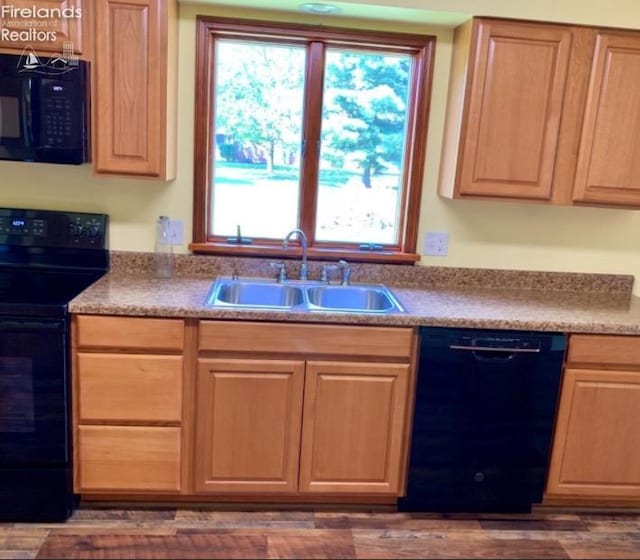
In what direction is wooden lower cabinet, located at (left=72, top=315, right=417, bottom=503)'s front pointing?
toward the camera

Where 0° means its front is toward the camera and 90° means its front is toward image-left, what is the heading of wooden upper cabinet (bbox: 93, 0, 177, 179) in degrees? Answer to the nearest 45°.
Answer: approximately 0°

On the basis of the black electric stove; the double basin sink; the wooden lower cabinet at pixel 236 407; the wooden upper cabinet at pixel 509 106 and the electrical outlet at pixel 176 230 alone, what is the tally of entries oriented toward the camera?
5

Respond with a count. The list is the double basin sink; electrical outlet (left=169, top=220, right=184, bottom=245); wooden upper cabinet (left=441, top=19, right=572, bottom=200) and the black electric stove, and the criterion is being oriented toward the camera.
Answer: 4

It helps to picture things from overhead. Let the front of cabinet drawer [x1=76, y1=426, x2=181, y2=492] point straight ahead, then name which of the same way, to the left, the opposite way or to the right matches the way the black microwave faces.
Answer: the same way

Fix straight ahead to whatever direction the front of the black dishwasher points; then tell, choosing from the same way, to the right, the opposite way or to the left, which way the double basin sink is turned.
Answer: the same way

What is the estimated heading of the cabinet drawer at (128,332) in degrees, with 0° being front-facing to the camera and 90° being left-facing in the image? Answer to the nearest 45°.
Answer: approximately 0°

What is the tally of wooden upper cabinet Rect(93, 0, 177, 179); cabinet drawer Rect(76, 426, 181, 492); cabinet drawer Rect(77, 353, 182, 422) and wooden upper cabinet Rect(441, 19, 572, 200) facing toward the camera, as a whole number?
4

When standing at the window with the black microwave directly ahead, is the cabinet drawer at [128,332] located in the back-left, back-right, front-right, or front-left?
front-left

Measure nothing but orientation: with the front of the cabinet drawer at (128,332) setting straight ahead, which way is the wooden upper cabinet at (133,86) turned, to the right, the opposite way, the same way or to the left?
the same way

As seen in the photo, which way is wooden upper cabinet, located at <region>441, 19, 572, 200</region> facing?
toward the camera

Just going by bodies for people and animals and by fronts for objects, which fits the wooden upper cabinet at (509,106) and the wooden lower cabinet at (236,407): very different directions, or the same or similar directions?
same or similar directions
